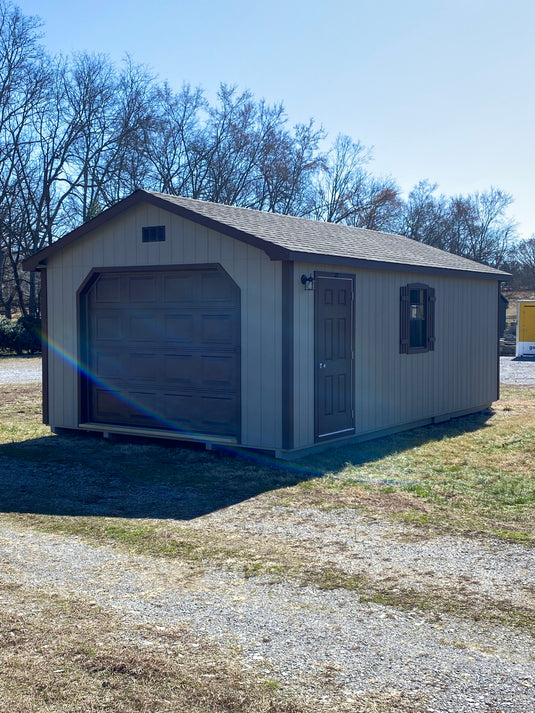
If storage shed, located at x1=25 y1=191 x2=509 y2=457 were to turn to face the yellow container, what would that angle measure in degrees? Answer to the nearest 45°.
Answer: approximately 180°

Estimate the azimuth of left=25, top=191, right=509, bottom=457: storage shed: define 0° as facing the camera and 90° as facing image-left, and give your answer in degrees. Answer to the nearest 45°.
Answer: approximately 45°
